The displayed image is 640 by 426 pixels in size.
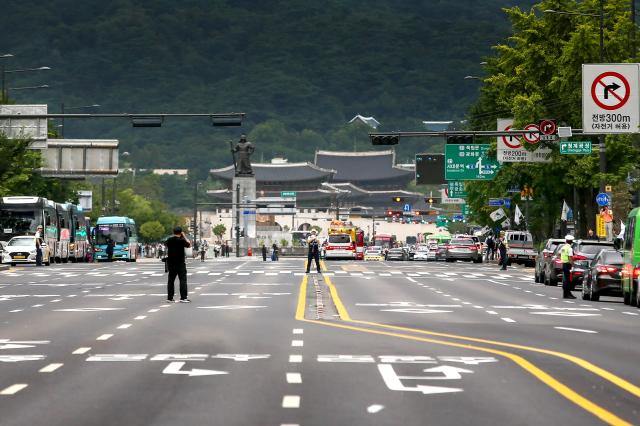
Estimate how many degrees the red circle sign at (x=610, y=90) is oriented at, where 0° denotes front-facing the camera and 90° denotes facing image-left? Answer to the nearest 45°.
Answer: approximately 0°
